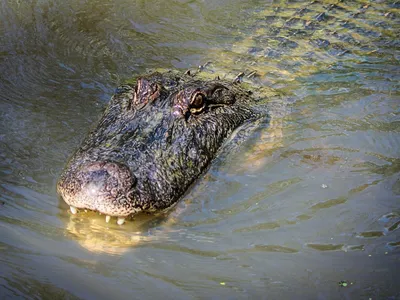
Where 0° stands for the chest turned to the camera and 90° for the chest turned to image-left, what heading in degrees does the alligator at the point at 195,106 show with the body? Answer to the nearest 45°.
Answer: approximately 45°
